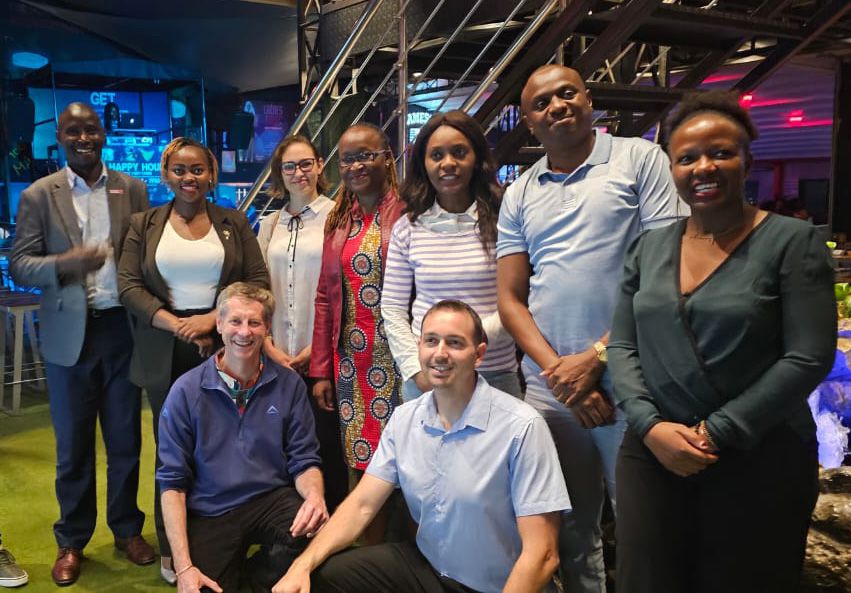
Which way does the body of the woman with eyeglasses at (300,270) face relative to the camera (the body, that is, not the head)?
toward the camera

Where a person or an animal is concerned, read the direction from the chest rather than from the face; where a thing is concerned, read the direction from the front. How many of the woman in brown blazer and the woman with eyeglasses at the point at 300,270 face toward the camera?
2

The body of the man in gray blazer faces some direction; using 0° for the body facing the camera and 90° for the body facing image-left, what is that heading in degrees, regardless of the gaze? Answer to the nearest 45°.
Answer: approximately 0°

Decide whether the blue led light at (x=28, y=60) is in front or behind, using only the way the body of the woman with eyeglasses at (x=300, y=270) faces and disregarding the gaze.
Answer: behind

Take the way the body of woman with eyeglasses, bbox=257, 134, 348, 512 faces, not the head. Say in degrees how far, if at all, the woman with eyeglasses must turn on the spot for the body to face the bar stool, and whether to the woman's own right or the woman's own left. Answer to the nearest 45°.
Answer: approximately 135° to the woman's own right

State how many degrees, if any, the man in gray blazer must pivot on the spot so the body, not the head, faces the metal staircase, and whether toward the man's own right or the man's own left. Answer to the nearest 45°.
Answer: approximately 90° to the man's own left

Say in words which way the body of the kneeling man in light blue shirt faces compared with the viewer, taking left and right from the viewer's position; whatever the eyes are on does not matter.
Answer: facing the viewer and to the left of the viewer

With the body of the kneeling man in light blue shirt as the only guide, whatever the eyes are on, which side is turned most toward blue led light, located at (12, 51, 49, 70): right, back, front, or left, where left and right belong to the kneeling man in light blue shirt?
right

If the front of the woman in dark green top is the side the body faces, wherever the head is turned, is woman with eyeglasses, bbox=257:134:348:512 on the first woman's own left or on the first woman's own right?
on the first woman's own right
